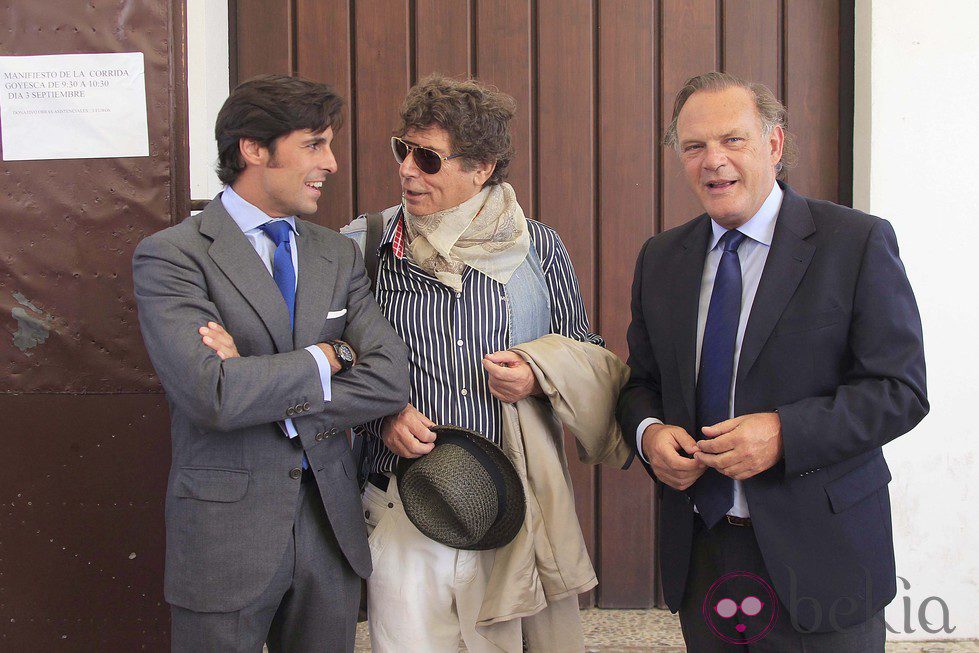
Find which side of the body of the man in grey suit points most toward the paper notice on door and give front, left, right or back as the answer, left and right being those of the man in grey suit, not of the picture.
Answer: back

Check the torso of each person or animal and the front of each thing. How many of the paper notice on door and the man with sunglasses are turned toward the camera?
2

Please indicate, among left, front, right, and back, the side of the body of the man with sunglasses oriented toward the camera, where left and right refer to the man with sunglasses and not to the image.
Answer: front

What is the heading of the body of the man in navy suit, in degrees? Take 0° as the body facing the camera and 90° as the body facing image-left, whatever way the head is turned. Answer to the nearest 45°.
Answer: approximately 45°

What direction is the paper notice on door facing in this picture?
toward the camera

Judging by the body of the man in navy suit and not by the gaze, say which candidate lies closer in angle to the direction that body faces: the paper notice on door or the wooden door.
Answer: the paper notice on door

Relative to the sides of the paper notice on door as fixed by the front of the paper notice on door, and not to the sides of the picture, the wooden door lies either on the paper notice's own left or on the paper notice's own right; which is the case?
on the paper notice's own left

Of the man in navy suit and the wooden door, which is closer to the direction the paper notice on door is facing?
the man in navy suit
